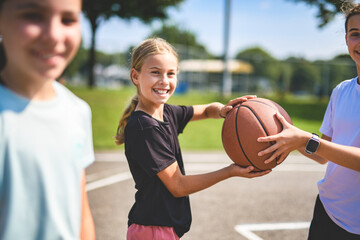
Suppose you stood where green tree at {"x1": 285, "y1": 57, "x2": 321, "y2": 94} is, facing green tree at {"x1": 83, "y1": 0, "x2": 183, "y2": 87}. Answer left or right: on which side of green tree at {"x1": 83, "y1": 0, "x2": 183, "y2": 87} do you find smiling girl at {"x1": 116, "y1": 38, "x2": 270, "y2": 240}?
left

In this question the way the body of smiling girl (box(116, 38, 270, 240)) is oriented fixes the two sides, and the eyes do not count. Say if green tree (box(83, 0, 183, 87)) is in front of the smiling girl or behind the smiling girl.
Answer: behind

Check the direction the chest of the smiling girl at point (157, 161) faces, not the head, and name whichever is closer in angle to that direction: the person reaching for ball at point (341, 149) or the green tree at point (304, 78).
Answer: the person reaching for ball

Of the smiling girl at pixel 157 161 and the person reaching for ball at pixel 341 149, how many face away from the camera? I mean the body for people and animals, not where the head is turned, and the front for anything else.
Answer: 0

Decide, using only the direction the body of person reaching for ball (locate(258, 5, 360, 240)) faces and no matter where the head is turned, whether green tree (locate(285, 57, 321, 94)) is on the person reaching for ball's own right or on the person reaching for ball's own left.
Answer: on the person reaching for ball's own right

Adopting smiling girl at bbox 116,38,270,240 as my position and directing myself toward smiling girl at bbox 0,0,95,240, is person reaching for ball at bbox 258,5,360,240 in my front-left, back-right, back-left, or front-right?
back-left

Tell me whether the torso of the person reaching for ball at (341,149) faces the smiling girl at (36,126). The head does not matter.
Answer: yes

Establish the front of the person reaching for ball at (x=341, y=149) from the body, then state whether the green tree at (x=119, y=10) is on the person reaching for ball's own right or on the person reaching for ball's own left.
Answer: on the person reaching for ball's own right

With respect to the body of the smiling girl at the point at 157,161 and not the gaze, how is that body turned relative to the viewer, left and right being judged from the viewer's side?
facing the viewer and to the right of the viewer

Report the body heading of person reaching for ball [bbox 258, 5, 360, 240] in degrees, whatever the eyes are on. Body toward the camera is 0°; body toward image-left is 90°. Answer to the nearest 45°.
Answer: approximately 45°

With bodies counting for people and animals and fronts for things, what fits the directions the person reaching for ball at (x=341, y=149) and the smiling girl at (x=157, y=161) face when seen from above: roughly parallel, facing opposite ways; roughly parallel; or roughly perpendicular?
roughly perpendicular
